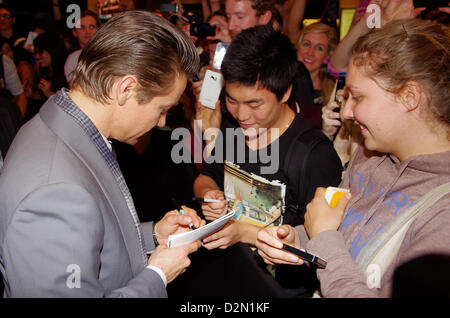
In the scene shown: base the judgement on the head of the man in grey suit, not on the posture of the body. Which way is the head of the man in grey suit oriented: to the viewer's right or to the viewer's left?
to the viewer's right

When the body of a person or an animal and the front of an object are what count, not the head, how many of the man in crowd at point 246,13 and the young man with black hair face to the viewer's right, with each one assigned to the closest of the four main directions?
0

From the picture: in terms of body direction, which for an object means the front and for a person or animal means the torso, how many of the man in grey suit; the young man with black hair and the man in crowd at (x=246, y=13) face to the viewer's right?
1

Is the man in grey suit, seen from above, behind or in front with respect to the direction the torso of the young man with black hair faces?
in front

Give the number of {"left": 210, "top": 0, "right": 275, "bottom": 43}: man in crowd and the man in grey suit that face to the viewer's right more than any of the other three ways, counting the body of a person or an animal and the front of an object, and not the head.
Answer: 1

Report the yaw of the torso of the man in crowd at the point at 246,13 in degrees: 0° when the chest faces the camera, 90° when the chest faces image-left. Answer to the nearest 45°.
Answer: approximately 45°

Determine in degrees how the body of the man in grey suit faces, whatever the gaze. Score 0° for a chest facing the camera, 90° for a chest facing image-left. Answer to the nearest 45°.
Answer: approximately 270°

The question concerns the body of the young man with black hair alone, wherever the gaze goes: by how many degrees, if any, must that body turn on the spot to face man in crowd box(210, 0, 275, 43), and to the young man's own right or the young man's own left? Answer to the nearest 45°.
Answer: approximately 135° to the young man's own right
